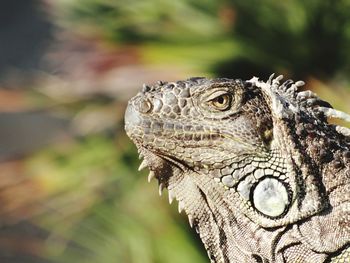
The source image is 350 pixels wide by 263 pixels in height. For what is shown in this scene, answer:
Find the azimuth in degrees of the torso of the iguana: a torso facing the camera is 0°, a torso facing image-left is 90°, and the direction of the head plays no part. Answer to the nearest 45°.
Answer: approximately 90°
